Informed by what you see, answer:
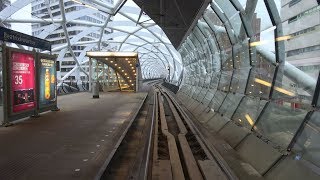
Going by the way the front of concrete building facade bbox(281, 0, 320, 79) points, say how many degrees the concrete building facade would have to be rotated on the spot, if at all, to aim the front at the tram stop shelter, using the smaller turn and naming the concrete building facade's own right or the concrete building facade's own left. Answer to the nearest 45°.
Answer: approximately 90° to the concrete building facade's own right

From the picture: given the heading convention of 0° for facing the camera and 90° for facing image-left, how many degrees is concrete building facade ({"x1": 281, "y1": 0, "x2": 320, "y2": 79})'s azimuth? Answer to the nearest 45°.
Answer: approximately 45°

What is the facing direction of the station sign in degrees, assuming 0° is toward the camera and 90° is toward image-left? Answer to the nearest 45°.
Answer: approximately 315°

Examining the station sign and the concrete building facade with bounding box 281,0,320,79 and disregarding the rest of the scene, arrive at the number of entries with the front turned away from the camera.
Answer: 0
